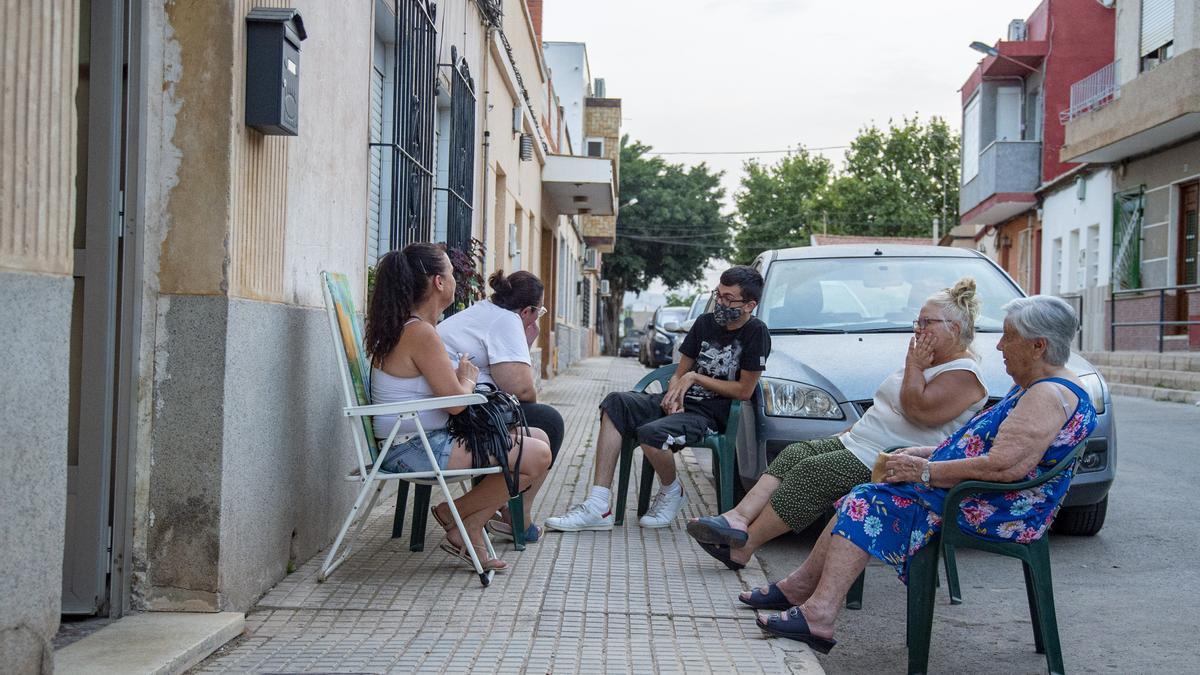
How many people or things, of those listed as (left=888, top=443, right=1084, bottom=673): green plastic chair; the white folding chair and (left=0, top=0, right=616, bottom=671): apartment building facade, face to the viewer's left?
1

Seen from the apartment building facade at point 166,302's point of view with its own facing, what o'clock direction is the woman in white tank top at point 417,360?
The woman in white tank top is roughly at 11 o'clock from the apartment building facade.

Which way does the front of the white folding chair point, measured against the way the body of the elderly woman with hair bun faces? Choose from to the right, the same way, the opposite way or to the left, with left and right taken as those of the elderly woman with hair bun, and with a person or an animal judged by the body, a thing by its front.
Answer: the opposite way

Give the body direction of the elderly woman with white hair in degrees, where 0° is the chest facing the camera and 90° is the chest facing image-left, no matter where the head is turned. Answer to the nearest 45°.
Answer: approximately 90°

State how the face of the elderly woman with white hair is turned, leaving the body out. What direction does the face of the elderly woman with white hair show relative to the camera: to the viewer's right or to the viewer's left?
to the viewer's left

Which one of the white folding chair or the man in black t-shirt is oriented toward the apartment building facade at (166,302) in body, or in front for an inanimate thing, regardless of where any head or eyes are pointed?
the man in black t-shirt

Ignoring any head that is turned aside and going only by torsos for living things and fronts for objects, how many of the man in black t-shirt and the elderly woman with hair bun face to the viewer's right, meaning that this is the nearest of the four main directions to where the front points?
0

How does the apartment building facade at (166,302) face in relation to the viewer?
to the viewer's right

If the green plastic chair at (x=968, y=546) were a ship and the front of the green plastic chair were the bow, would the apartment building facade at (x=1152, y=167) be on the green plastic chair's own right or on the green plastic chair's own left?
on the green plastic chair's own right

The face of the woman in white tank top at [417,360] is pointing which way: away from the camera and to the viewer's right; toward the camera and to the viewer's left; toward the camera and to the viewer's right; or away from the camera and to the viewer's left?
away from the camera and to the viewer's right

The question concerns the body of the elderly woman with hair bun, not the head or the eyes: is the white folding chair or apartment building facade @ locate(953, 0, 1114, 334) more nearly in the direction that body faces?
the white folding chair

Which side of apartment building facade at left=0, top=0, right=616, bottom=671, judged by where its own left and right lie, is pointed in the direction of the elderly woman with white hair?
front

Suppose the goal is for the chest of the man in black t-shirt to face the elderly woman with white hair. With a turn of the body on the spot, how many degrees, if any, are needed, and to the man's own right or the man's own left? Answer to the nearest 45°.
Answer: approximately 90° to the man's own left

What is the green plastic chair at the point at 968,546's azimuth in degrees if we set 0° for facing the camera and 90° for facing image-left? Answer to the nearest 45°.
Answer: approximately 90°

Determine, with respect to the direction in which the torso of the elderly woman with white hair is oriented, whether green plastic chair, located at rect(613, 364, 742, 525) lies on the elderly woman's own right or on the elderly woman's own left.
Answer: on the elderly woman's own right

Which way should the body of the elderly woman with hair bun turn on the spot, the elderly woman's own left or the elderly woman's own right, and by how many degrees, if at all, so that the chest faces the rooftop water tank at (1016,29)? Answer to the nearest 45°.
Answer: approximately 90° to the elderly woman's own right
